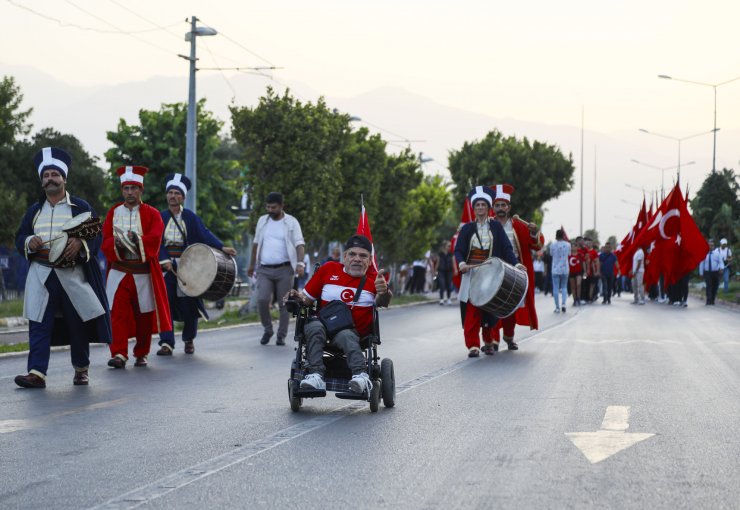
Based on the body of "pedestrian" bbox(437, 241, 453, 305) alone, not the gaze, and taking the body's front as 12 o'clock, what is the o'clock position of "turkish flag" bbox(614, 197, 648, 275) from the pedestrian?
The turkish flag is roughly at 8 o'clock from the pedestrian.

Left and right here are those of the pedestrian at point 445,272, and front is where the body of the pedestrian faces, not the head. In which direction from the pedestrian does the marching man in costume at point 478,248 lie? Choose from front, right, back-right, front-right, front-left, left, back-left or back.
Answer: front

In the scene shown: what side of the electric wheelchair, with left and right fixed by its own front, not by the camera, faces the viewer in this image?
front

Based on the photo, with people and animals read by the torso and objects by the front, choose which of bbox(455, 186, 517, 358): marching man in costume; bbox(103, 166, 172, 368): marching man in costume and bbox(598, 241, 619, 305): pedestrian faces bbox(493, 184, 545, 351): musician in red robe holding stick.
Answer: the pedestrian

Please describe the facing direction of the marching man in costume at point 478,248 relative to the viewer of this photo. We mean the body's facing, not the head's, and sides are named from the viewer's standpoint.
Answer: facing the viewer

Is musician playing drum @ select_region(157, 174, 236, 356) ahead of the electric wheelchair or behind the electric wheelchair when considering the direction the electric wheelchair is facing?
behind

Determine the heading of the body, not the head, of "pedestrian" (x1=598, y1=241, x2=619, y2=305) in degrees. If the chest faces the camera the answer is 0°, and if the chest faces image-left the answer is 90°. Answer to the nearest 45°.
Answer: approximately 0°

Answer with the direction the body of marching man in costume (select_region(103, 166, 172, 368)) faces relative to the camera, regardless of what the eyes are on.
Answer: toward the camera

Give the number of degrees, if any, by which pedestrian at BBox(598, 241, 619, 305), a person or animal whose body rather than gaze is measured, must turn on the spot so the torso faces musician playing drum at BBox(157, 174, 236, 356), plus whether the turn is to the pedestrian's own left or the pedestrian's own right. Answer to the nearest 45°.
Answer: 0° — they already face them
